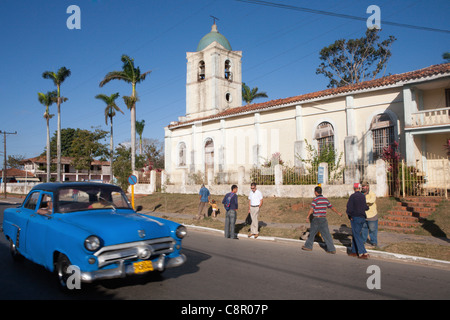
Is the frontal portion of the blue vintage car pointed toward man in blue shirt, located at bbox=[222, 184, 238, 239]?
no

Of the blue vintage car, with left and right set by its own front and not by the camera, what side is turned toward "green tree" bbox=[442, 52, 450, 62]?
left

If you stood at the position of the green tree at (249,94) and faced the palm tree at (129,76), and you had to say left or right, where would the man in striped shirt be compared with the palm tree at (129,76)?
left

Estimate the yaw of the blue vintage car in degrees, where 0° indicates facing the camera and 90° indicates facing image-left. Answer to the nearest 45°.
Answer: approximately 315°

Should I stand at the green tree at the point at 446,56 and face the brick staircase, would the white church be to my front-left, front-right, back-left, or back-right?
front-right

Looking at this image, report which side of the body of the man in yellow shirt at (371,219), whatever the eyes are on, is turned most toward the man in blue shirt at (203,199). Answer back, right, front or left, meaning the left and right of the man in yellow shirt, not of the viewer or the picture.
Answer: right

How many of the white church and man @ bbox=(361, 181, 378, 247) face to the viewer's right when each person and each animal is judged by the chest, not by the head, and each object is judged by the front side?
0

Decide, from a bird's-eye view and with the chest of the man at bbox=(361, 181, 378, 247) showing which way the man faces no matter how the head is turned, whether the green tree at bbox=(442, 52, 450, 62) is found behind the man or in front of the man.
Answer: behind
